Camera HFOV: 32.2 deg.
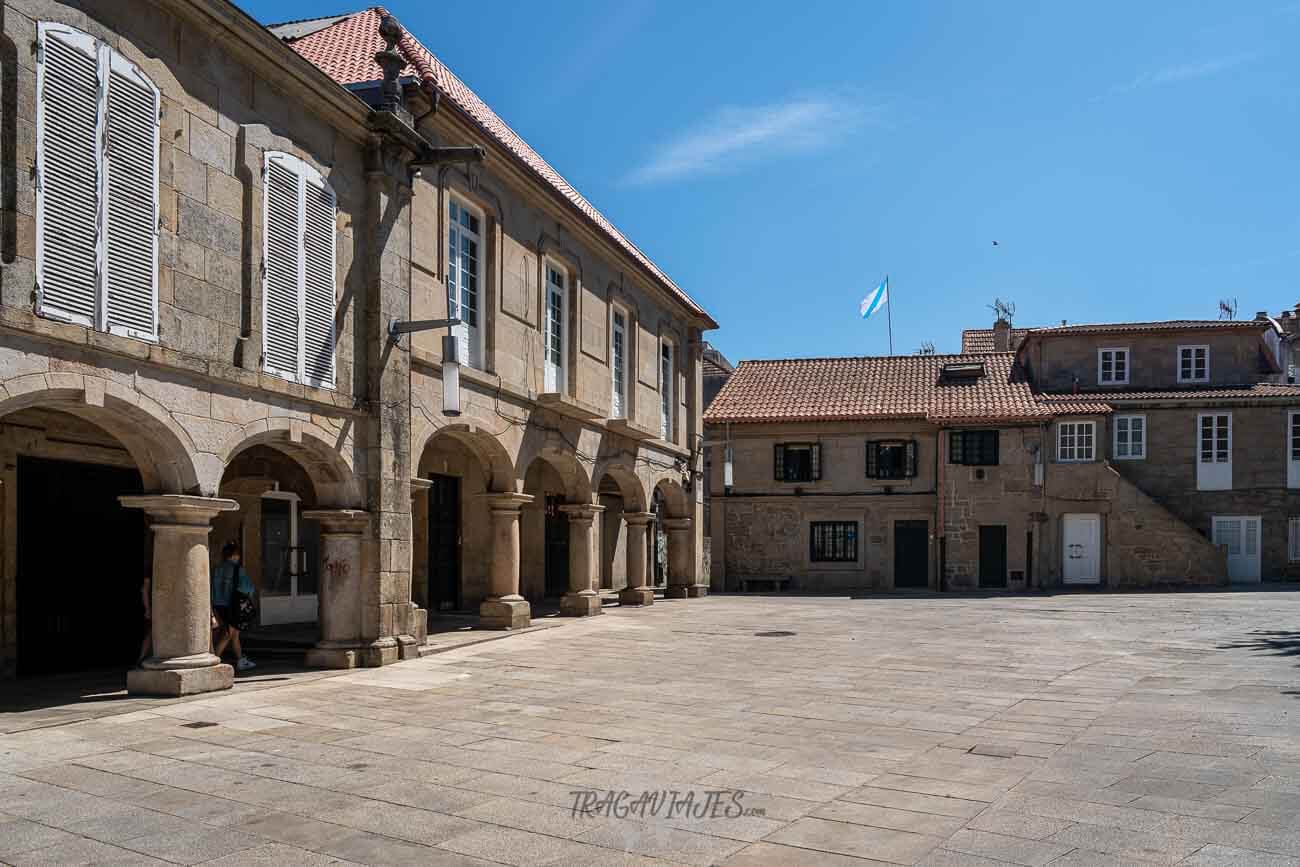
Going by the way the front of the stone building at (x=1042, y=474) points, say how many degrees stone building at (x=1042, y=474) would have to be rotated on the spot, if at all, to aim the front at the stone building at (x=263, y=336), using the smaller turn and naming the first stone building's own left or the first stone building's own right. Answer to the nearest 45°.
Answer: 0° — it already faces it

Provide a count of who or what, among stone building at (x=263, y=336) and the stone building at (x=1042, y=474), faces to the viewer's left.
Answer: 0

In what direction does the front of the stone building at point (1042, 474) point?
toward the camera

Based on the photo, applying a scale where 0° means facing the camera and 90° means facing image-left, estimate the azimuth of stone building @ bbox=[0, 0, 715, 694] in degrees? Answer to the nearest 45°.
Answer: approximately 315°

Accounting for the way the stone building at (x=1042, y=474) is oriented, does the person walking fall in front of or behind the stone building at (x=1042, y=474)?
in front

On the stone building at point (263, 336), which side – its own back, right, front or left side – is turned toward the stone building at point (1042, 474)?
left
